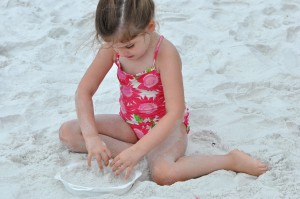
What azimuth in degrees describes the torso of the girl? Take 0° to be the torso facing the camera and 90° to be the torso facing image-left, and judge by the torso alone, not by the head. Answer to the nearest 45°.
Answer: approximately 45°
